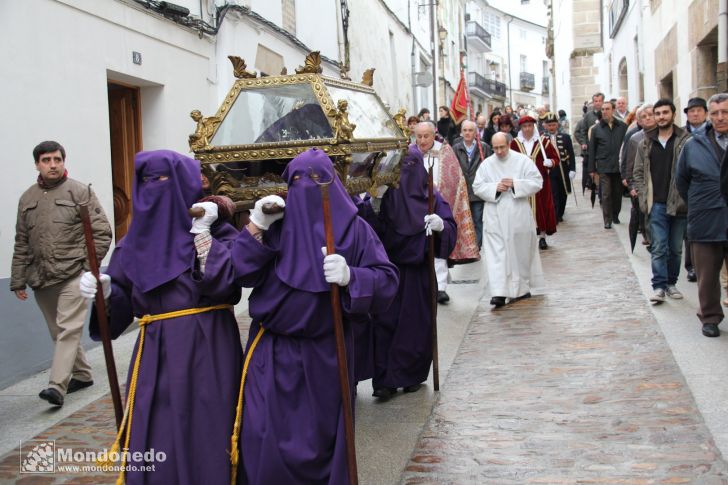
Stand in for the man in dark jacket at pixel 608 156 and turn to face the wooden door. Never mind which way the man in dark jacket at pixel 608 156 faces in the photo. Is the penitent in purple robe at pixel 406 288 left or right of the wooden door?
left

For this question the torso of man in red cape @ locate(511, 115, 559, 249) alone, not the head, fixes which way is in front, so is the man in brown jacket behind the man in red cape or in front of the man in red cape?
in front

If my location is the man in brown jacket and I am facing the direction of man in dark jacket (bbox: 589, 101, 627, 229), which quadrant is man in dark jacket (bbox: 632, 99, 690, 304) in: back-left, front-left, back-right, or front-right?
front-right

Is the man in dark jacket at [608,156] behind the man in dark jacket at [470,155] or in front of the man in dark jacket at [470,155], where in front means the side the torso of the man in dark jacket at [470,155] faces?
behind

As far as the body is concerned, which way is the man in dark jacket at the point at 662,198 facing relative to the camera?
toward the camera

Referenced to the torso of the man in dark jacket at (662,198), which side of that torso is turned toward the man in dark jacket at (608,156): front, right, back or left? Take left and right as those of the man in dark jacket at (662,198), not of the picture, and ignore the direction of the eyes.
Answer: back

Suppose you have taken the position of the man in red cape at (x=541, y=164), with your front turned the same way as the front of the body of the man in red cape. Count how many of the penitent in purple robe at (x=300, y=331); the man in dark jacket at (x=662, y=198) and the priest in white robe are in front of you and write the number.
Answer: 3

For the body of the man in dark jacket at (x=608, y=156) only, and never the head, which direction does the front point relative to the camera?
toward the camera

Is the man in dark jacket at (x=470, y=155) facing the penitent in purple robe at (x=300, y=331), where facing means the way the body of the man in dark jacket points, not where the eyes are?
yes

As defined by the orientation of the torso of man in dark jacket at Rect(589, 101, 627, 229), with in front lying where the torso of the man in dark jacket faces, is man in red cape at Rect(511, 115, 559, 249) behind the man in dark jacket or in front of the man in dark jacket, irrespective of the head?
in front

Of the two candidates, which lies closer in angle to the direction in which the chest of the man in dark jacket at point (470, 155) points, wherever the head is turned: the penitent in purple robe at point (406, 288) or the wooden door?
the penitent in purple robe

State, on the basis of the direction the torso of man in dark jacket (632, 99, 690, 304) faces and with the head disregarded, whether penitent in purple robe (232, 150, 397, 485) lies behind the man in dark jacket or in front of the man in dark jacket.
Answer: in front

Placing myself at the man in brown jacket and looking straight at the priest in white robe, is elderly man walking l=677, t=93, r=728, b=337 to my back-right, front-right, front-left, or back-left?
front-right

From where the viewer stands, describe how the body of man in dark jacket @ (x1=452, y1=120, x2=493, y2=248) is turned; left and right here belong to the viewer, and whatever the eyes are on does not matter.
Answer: facing the viewer

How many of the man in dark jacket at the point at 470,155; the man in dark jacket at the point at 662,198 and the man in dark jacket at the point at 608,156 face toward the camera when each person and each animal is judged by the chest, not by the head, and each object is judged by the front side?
3
